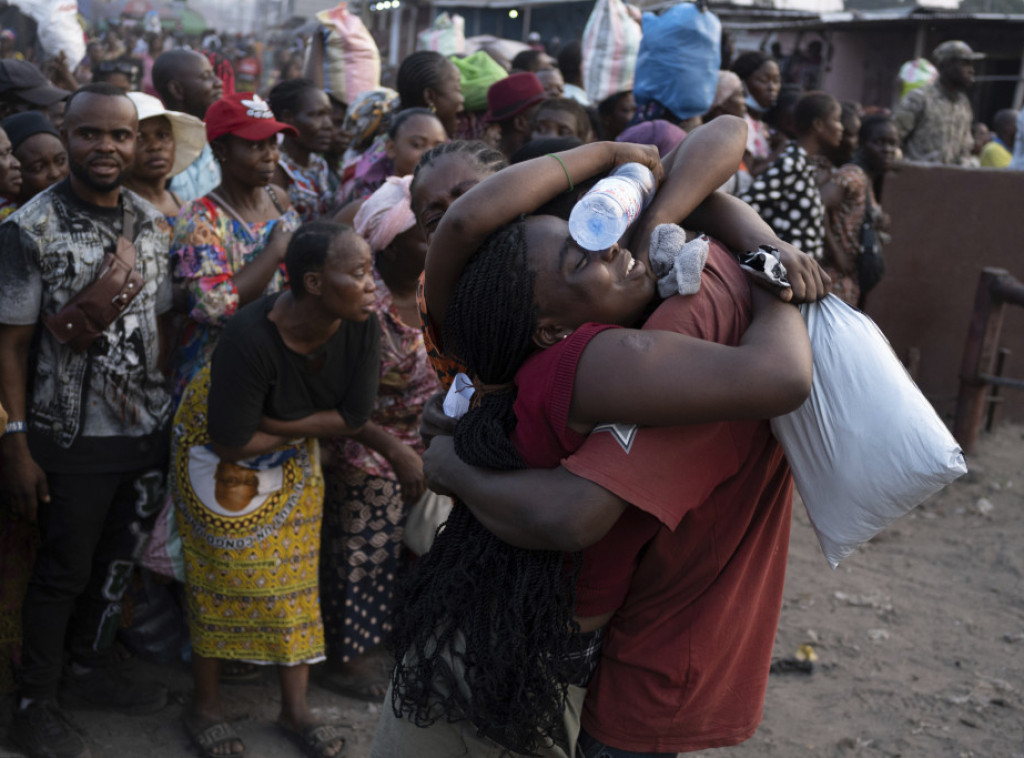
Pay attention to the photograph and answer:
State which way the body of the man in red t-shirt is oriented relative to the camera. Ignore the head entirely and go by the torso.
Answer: to the viewer's left

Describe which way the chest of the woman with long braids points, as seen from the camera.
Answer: to the viewer's right

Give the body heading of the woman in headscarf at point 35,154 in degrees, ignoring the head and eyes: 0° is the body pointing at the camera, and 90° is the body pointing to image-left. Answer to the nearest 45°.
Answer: approximately 315°

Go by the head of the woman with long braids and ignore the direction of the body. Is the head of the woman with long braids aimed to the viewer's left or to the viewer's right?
to the viewer's right

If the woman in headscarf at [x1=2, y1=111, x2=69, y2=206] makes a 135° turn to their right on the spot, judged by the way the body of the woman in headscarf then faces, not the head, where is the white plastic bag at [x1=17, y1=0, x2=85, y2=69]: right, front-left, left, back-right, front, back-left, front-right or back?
right

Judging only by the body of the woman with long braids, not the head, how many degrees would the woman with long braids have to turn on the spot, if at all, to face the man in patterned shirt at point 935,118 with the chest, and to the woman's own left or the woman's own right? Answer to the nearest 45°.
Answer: approximately 90° to the woman's own left

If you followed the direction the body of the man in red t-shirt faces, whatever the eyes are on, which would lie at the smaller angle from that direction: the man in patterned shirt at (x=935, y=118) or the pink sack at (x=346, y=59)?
the pink sack

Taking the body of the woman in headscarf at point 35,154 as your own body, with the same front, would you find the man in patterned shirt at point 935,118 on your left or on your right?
on your left
